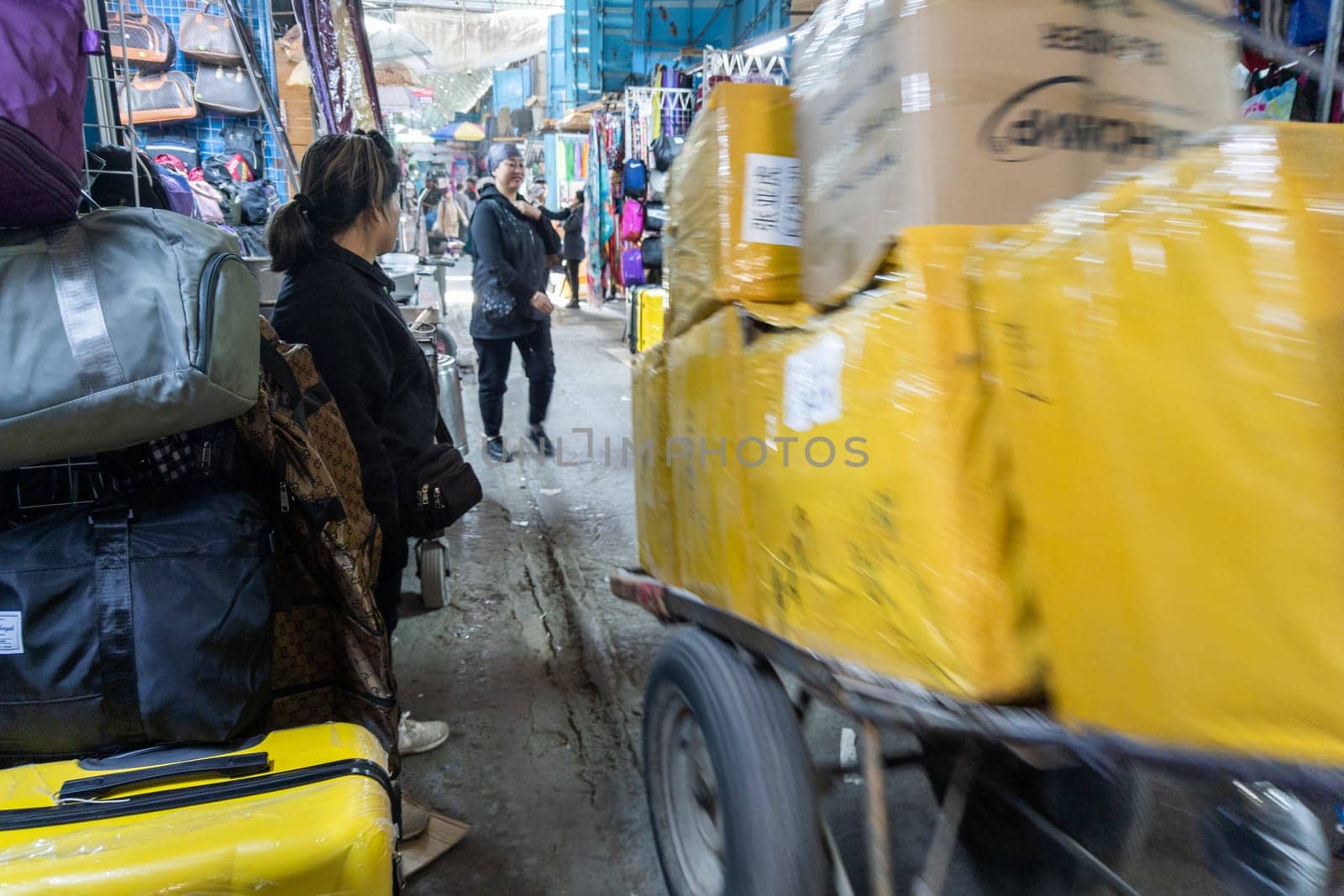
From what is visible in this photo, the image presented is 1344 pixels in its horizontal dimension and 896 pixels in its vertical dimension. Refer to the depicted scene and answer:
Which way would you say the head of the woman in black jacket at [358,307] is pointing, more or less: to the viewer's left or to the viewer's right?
to the viewer's right

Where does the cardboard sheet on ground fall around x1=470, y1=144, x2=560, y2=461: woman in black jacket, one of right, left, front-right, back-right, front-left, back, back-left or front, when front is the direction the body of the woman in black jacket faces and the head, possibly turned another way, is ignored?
front-right

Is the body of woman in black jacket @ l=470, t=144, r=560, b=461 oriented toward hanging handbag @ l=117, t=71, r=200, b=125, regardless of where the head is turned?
no

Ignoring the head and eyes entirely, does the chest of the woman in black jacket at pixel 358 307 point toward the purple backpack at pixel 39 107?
no

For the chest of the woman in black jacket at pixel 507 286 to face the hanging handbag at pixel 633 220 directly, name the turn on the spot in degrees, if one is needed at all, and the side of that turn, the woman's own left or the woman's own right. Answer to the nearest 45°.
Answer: approximately 135° to the woman's own left

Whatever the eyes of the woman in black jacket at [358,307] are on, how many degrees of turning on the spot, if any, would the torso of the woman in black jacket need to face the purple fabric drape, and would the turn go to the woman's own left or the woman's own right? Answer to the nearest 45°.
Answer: approximately 90° to the woman's own left

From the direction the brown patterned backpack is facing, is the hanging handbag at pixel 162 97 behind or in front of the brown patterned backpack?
behind

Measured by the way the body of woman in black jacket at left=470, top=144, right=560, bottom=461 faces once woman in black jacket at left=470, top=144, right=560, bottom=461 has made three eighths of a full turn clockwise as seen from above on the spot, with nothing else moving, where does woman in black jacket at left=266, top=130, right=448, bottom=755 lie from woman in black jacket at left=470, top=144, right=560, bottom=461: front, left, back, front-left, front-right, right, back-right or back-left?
left

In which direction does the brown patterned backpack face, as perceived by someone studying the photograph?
facing the viewer and to the right of the viewer

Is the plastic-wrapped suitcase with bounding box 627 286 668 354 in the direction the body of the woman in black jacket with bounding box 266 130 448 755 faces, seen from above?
no

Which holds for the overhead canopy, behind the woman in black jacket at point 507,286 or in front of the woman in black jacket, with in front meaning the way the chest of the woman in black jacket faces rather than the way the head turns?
behind

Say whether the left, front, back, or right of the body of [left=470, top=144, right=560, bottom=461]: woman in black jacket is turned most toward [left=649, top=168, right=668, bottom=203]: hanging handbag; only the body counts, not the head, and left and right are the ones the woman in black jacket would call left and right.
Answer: left

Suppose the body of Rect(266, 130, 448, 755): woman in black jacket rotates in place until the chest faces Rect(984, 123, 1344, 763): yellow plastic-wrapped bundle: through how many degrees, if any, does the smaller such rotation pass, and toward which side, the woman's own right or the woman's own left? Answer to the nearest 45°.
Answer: approximately 90° to the woman's own right

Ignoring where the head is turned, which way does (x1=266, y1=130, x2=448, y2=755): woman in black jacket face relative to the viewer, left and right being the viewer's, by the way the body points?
facing to the right of the viewer

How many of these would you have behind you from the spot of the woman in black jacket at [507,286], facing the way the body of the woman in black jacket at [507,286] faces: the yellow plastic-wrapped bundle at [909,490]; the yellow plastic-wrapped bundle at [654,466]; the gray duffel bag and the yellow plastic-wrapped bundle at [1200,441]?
0
